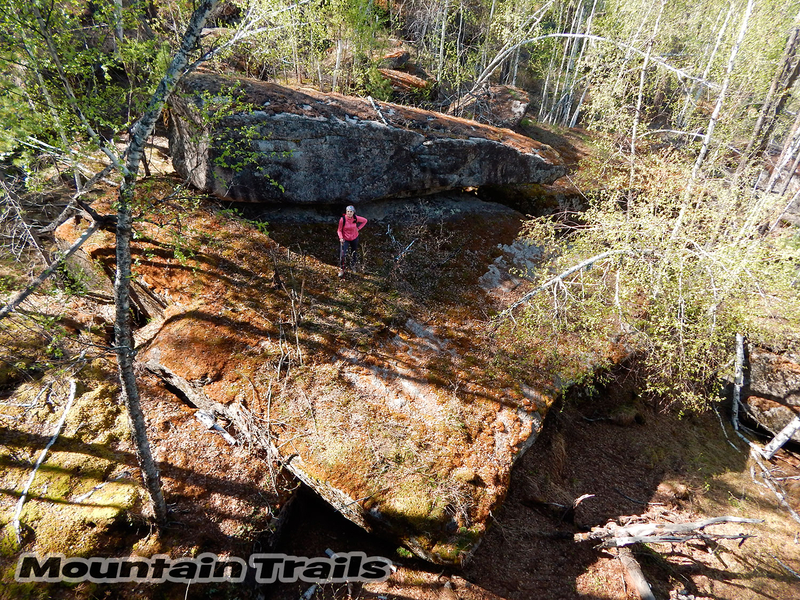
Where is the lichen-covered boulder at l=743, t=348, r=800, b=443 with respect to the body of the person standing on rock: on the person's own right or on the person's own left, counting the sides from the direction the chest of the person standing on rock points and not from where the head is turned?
on the person's own left

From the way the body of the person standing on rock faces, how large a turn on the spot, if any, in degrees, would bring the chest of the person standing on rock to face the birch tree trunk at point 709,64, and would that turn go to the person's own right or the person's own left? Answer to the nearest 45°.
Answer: approximately 135° to the person's own left

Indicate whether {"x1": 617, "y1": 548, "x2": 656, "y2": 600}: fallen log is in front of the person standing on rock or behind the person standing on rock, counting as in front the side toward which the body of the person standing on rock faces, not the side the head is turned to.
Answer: in front

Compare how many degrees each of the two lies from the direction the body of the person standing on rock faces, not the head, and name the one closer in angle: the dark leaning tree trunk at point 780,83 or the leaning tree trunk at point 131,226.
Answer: the leaning tree trunk at point 131,226

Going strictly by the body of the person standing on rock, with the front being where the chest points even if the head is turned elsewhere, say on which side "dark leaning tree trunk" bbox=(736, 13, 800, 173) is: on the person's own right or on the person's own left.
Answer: on the person's own left

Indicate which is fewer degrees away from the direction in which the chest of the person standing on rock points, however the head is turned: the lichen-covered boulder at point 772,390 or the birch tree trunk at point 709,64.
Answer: the lichen-covered boulder

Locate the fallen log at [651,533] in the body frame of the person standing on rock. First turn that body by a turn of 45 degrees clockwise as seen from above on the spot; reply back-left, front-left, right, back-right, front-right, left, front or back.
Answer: left

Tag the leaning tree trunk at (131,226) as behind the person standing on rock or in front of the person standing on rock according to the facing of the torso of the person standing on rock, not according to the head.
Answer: in front

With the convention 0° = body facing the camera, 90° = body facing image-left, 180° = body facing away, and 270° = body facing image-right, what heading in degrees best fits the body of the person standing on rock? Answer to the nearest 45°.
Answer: approximately 0°

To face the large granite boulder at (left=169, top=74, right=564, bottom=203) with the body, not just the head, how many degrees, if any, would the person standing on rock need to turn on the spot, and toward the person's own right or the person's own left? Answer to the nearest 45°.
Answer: approximately 180°

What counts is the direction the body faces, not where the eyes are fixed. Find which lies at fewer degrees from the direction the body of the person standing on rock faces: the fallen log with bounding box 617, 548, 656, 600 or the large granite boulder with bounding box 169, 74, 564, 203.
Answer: the fallen log
